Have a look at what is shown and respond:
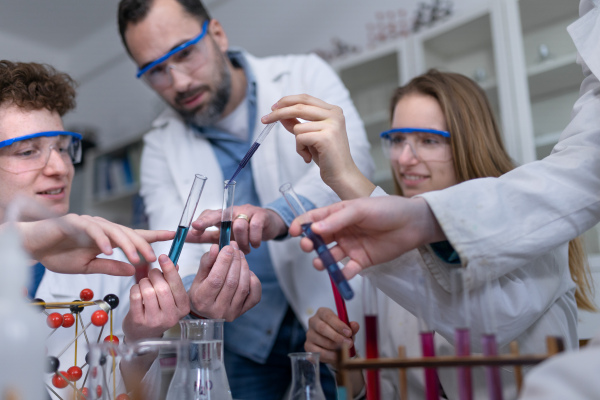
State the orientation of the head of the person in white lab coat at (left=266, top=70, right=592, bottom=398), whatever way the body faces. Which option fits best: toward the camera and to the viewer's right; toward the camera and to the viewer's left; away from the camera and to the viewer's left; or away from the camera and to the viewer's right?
toward the camera and to the viewer's left

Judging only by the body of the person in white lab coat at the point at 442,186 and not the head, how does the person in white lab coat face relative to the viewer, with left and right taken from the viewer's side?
facing the viewer and to the left of the viewer

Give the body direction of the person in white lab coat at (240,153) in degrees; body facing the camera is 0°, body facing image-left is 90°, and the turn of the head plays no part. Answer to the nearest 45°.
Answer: approximately 45°

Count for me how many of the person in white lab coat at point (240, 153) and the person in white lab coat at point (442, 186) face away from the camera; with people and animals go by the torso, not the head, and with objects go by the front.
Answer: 0

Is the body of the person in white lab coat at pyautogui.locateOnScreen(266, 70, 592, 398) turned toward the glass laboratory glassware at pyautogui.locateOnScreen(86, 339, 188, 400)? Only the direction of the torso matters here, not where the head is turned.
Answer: yes

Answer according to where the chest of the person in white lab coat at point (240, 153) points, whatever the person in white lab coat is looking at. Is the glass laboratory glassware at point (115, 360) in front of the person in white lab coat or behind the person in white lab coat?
in front
